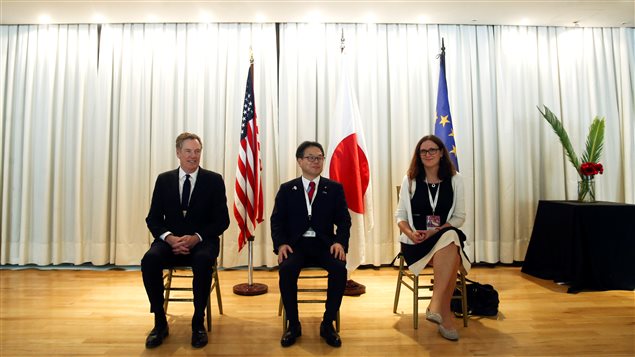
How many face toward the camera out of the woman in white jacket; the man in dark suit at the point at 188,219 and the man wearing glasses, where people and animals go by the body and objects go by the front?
3

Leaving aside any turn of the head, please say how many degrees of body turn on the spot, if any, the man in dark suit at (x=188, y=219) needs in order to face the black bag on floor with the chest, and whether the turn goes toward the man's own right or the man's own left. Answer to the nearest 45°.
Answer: approximately 90° to the man's own left

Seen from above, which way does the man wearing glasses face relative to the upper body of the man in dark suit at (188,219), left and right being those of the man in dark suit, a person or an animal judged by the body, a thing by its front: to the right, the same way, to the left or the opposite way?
the same way

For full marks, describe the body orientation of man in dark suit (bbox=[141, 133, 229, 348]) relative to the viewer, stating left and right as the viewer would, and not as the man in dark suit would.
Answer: facing the viewer

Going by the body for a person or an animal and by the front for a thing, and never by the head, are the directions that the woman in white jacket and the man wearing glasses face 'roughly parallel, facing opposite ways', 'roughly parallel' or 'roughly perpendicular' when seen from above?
roughly parallel

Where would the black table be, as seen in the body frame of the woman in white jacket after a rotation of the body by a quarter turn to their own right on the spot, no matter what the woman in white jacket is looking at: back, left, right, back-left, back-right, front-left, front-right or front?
back-right

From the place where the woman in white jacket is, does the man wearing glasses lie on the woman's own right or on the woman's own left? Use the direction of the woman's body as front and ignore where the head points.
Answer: on the woman's own right

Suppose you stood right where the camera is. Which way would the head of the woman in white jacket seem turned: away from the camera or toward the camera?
toward the camera

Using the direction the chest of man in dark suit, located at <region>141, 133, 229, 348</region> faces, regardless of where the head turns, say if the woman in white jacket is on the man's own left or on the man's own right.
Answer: on the man's own left

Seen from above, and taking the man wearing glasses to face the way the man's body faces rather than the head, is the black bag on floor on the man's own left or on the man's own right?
on the man's own left

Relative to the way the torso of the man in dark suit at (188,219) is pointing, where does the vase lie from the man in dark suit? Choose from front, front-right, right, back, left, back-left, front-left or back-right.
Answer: left

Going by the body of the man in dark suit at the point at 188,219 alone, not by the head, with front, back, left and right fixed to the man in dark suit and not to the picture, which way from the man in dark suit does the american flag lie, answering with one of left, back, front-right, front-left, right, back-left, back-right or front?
back-left

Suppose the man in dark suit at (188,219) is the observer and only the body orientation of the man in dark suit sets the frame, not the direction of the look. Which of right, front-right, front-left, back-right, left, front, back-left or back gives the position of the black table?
left

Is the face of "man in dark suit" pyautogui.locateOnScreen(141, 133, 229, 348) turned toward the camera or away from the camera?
toward the camera
